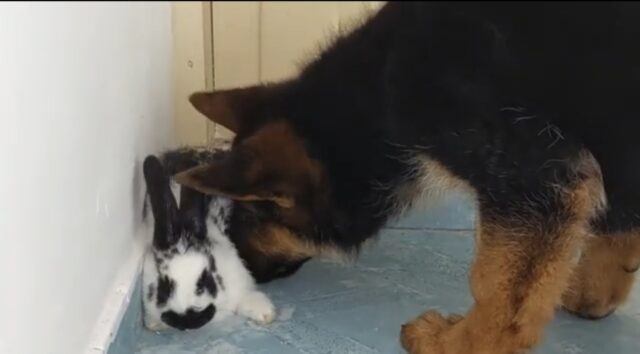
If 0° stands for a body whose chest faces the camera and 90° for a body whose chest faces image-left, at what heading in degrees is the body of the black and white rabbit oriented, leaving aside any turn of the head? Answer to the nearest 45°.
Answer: approximately 0°

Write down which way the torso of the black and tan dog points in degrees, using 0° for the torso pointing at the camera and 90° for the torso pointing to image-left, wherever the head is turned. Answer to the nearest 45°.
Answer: approximately 90°

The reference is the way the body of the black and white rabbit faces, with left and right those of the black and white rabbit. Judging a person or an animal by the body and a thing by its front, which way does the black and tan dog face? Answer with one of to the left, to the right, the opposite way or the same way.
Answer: to the right

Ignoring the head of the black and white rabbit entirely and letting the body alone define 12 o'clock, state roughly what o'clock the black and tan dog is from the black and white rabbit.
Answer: The black and tan dog is roughly at 10 o'clock from the black and white rabbit.

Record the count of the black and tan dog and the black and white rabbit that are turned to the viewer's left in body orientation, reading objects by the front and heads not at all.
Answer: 1

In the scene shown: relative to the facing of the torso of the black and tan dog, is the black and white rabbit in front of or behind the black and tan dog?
in front
